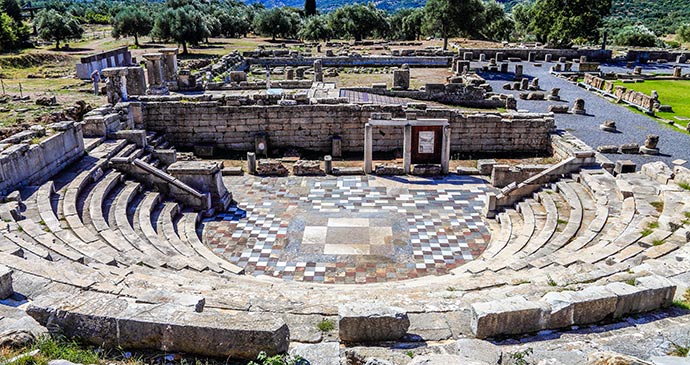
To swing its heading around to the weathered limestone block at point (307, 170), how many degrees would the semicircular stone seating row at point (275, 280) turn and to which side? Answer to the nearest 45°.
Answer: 0° — it already faces it

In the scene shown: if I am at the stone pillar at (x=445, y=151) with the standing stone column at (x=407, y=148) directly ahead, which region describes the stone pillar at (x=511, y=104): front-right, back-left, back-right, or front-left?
back-right

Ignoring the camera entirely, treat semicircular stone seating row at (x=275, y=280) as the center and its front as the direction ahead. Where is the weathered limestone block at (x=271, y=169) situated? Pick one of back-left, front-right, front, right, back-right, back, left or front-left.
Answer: front

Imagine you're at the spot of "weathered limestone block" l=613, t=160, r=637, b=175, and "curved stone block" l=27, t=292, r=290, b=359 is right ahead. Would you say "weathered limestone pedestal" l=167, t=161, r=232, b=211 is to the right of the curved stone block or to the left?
right

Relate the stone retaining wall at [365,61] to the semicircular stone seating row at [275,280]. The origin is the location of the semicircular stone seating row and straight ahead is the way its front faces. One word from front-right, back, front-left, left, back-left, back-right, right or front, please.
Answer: front

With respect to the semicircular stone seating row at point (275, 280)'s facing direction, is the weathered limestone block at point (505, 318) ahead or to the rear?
to the rear

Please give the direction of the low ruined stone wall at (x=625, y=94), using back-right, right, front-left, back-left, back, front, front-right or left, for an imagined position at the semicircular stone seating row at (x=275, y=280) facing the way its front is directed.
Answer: front-right

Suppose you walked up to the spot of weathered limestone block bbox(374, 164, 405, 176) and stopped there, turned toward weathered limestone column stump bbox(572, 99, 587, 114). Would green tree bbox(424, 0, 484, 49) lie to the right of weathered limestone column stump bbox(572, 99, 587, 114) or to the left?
left

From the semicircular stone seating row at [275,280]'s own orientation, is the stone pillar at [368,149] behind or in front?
in front

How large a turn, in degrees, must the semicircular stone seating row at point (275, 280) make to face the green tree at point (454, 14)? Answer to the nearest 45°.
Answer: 0° — it already faces it

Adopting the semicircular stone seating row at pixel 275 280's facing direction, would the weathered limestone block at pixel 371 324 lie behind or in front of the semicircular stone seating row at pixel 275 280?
behind

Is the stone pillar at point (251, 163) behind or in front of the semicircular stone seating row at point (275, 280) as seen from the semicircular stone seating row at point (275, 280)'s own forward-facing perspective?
in front

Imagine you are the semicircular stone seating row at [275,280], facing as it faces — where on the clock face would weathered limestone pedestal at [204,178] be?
The weathered limestone pedestal is roughly at 11 o'clock from the semicircular stone seating row.

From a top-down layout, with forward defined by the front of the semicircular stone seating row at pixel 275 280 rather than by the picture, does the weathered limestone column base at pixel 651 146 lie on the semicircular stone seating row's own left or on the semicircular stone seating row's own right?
on the semicircular stone seating row's own right

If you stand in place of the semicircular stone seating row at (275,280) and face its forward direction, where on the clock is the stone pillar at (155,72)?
The stone pillar is roughly at 11 o'clock from the semicircular stone seating row.

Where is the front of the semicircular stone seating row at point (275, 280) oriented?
away from the camera
